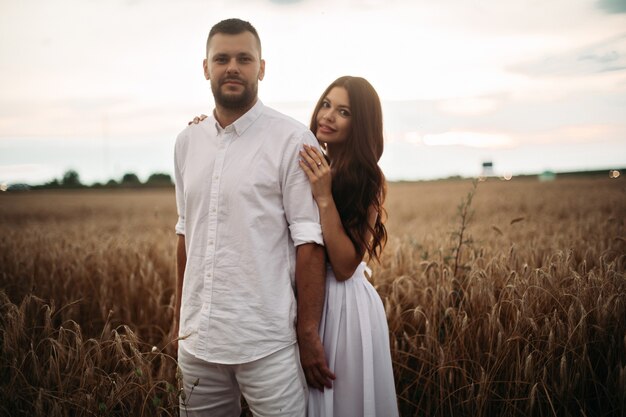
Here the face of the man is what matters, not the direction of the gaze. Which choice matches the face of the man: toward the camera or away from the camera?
toward the camera

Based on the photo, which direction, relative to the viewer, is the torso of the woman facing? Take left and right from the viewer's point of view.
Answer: facing to the left of the viewer
